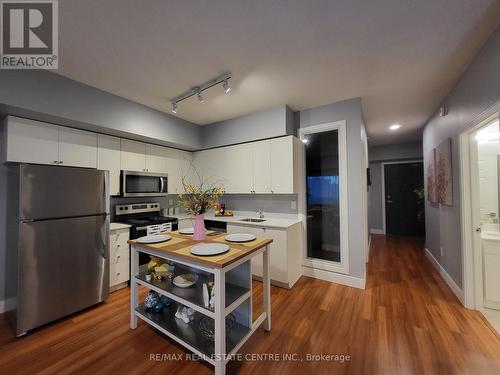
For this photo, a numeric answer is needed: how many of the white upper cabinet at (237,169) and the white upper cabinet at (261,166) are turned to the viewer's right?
0

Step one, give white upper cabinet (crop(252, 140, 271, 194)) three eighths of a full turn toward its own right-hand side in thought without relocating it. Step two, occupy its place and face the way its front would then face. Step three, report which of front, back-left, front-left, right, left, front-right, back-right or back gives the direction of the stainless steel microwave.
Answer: left

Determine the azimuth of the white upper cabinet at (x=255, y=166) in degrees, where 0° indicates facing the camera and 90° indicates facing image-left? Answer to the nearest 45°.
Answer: approximately 45°

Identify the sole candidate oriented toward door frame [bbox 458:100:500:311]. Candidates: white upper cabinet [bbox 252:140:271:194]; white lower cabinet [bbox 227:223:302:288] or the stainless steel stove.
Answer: the stainless steel stove

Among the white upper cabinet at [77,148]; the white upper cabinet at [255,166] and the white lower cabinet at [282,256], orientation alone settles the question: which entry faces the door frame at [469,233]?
the white upper cabinet at [77,148]

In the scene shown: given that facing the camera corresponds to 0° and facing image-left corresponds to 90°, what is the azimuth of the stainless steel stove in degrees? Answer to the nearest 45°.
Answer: approximately 315°

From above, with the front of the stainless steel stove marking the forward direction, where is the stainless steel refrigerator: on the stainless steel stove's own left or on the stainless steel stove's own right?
on the stainless steel stove's own right

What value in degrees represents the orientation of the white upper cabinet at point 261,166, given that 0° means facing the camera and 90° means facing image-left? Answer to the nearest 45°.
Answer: approximately 45°

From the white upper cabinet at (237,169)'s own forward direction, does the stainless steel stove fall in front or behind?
in front

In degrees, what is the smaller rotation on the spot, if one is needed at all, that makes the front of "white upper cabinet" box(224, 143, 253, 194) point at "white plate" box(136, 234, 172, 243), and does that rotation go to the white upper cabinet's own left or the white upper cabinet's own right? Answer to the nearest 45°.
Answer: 0° — it already faces it

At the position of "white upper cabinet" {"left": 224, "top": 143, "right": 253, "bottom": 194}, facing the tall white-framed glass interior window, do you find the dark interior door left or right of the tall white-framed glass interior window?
left
